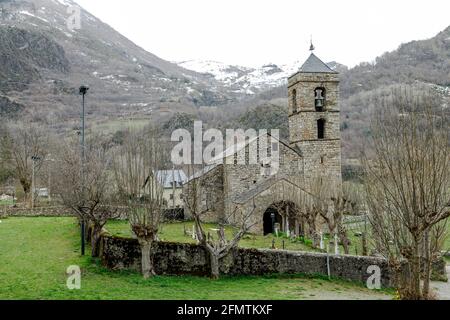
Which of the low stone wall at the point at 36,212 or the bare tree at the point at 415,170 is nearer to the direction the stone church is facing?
the bare tree

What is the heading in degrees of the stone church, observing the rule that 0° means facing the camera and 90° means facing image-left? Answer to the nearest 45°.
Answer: approximately 0°

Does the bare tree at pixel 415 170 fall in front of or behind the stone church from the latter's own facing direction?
in front

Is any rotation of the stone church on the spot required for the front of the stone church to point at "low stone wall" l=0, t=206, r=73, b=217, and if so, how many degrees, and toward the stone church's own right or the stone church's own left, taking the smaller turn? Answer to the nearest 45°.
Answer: approximately 90° to the stone church's own right

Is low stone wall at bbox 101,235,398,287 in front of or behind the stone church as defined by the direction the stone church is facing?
in front

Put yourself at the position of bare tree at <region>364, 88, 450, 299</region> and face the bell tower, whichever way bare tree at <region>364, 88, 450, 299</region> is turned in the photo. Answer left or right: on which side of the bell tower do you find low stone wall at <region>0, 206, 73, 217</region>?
left

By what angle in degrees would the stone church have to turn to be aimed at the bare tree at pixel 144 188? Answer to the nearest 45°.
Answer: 0° — it already faces it
